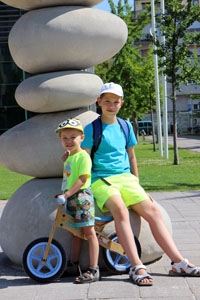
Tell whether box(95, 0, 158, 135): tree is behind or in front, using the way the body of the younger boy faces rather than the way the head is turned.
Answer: behind

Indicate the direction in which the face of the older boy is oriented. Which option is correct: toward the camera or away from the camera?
toward the camera

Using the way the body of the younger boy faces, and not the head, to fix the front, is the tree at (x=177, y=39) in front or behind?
behind

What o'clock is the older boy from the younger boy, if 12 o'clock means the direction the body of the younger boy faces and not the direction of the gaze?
The older boy is roughly at 7 o'clock from the younger boy.
